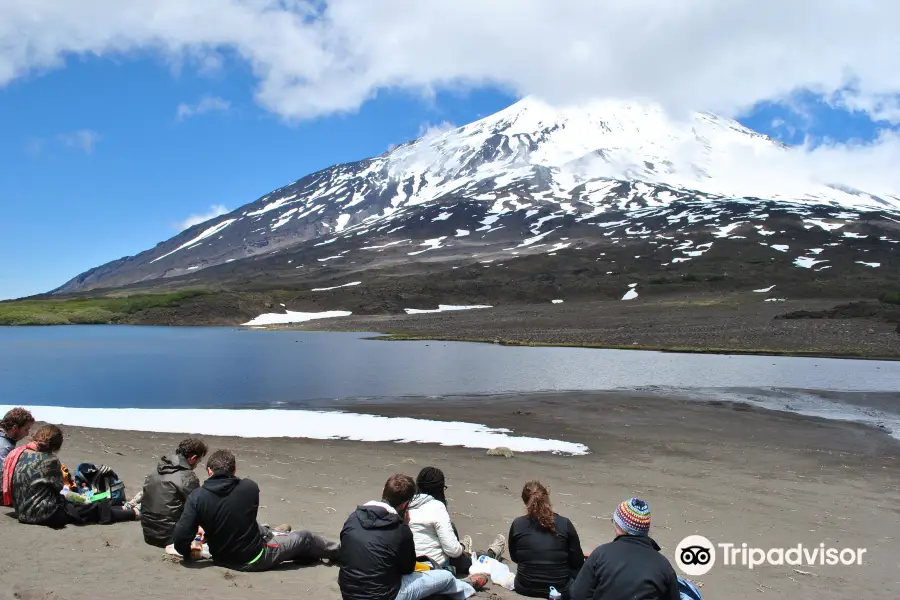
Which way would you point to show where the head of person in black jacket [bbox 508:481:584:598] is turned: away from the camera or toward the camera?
away from the camera

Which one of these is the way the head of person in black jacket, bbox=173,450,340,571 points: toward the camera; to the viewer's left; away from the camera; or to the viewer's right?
away from the camera

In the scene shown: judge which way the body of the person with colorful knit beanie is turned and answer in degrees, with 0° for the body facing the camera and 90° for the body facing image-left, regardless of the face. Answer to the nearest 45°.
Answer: approximately 180°

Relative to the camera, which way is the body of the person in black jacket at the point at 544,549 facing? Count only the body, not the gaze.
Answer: away from the camera

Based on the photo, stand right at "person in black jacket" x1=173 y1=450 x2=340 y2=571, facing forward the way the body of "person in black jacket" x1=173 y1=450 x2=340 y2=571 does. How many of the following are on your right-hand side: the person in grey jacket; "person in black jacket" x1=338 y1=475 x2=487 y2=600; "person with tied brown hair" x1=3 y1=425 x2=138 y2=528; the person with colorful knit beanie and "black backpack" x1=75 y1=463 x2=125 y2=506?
2

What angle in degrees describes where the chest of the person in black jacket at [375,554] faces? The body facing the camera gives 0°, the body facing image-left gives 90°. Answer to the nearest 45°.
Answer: approximately 225°

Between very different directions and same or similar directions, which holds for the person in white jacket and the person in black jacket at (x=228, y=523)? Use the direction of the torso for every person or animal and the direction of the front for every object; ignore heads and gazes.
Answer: same or similar directions

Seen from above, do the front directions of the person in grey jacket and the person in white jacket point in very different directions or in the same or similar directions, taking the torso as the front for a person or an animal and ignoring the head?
same or similar directions

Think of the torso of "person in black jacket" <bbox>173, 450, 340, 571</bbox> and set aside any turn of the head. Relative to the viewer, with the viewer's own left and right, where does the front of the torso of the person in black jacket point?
facing away from the viewer and to the right of the viewer

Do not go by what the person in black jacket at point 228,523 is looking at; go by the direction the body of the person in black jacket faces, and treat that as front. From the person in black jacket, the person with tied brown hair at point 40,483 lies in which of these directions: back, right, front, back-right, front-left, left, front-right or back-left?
left

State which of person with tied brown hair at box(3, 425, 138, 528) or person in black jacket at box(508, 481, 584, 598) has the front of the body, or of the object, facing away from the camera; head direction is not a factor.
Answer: the person in black jacket

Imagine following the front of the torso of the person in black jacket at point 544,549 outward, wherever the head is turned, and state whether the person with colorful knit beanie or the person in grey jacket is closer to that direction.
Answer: the person in grey jacket

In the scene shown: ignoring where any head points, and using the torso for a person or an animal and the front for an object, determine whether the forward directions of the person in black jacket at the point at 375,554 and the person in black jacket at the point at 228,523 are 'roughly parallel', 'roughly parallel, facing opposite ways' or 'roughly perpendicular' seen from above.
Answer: roughly parallel

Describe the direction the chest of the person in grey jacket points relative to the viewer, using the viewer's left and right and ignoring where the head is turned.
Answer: facing away from the viewer and to the right of the viewer

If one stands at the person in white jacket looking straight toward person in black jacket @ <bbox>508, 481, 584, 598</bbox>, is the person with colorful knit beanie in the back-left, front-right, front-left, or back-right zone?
front-right

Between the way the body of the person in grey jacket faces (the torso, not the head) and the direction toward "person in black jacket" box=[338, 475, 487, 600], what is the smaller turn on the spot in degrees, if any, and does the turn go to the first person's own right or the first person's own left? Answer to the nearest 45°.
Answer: approximately 90° to the first person's own right
